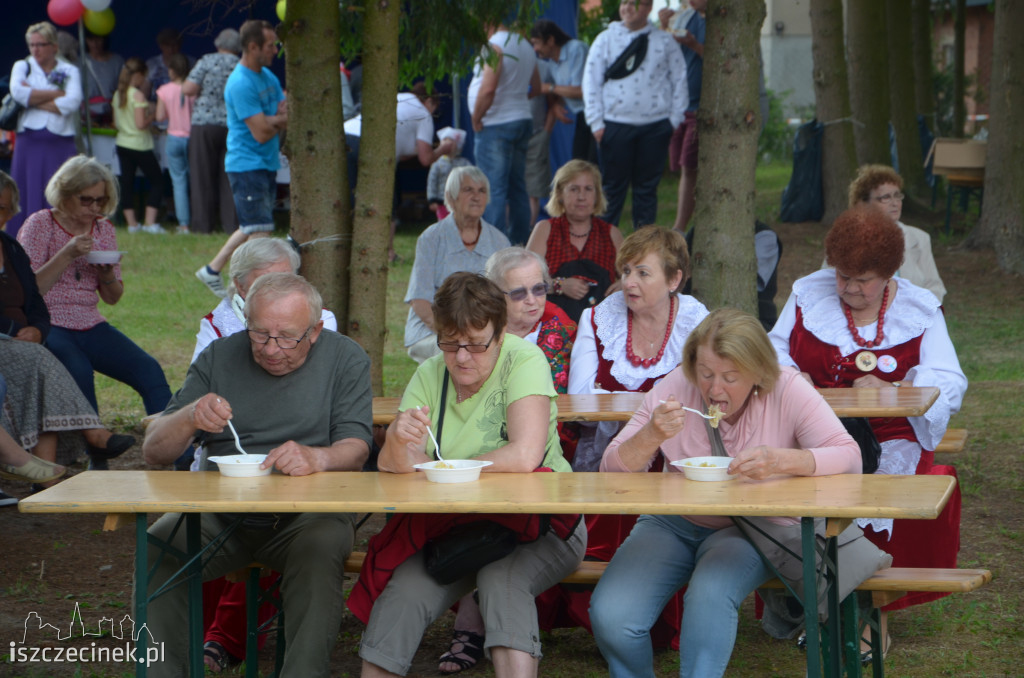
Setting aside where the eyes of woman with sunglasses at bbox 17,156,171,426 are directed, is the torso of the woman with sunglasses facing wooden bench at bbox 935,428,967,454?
yes

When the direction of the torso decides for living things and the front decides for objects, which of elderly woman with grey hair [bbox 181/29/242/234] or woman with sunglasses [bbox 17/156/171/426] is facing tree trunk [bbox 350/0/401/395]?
the woman with sunglasses

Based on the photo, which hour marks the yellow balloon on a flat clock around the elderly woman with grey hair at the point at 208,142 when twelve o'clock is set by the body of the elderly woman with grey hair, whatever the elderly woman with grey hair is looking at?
The yellow balloon is roughly at 11 o'clock from the elderly woman with grey hair.

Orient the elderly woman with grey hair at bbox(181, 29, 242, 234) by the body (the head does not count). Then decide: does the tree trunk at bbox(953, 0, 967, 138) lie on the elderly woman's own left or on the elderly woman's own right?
on the elderly woman's own right

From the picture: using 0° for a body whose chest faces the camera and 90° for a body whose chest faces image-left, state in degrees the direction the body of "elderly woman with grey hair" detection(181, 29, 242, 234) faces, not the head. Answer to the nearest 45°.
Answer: approximately 180°

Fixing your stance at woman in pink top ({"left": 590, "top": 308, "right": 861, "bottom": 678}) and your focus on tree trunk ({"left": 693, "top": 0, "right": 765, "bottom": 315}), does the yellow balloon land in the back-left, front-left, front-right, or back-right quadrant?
front-left

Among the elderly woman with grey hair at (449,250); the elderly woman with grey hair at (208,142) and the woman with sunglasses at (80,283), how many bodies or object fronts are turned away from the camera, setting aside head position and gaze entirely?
1

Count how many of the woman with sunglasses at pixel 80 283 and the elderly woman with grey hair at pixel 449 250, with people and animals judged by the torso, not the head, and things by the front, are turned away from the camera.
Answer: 0

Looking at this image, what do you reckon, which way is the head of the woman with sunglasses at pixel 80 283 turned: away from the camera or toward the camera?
toward the camera

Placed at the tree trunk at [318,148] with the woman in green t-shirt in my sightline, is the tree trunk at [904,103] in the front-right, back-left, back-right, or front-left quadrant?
back-left
